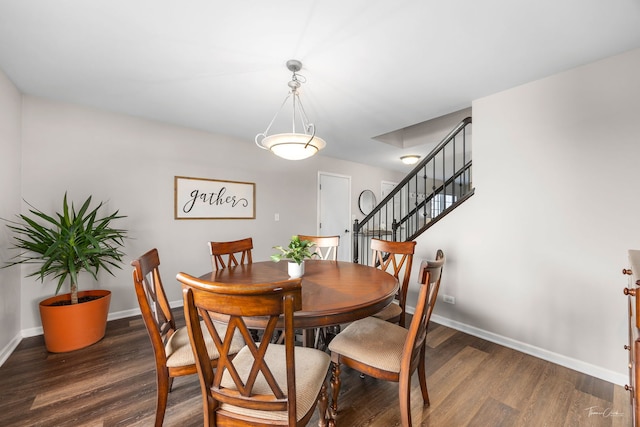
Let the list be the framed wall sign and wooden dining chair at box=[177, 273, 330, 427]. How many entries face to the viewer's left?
0

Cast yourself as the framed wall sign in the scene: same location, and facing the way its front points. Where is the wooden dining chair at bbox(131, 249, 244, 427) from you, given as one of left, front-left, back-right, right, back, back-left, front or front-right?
front-right

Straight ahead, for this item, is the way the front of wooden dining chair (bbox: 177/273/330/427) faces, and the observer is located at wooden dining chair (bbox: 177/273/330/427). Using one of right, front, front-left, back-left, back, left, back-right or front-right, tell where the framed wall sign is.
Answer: front-left

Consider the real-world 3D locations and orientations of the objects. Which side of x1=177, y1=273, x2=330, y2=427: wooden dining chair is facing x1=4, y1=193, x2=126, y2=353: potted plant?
left

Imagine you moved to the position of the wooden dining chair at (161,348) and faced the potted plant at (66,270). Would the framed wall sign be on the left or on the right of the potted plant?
right

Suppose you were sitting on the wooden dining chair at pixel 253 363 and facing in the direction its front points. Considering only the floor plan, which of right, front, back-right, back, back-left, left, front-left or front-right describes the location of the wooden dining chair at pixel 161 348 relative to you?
left

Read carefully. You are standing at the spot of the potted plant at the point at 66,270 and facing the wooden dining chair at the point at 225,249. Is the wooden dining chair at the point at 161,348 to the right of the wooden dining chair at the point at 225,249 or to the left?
right

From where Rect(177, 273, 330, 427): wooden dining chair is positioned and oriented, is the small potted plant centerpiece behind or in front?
in front

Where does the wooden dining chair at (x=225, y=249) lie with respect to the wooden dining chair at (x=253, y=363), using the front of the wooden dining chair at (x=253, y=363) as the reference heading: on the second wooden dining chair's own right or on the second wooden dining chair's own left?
on the second wooden dining chair's own left

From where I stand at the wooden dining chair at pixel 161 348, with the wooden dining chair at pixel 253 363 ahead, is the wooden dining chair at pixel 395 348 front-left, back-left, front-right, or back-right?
front-left

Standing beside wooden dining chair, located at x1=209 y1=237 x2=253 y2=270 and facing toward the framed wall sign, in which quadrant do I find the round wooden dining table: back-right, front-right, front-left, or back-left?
back-right

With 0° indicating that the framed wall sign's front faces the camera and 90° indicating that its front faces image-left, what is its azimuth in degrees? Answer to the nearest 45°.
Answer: approximately 315°

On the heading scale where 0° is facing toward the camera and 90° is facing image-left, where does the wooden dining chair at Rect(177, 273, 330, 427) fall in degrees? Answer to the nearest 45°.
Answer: approximately 225°

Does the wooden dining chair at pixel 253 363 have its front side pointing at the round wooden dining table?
yes
